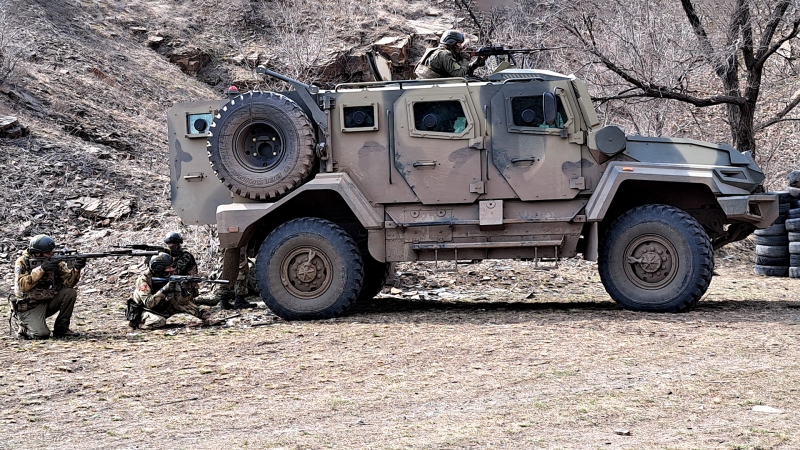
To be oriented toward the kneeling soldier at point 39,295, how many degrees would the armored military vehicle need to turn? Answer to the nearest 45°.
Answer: approximately 180°

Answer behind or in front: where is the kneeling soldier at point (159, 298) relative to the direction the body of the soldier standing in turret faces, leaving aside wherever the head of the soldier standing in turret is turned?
behind

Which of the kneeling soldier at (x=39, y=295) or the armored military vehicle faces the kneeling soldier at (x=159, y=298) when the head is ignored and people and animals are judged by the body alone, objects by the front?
the kneeling soldier at (x=39, y=295)

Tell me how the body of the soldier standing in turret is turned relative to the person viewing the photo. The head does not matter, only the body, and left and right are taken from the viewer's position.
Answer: facing to the right of the viewer

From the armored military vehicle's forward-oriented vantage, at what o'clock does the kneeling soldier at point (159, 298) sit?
The kneeling soldier is roughly at 6 o'clock from the armored military vehicle.

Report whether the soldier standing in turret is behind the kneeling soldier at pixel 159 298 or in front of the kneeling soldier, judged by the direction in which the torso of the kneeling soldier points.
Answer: in front

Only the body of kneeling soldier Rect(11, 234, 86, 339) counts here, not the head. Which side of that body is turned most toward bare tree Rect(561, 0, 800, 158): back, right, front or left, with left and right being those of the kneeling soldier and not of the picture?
front

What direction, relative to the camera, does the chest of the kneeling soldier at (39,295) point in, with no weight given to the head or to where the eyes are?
to the viewer's right

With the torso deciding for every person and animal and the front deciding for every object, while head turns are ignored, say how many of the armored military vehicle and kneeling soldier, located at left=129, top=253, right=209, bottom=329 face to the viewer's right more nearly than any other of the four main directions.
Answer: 2

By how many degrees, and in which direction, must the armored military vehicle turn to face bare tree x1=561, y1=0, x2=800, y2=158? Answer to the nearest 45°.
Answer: approximately 45° to its left

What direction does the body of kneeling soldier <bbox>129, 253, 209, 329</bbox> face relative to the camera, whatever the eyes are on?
to the viewer's right

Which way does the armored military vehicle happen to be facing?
to the viewer's right
